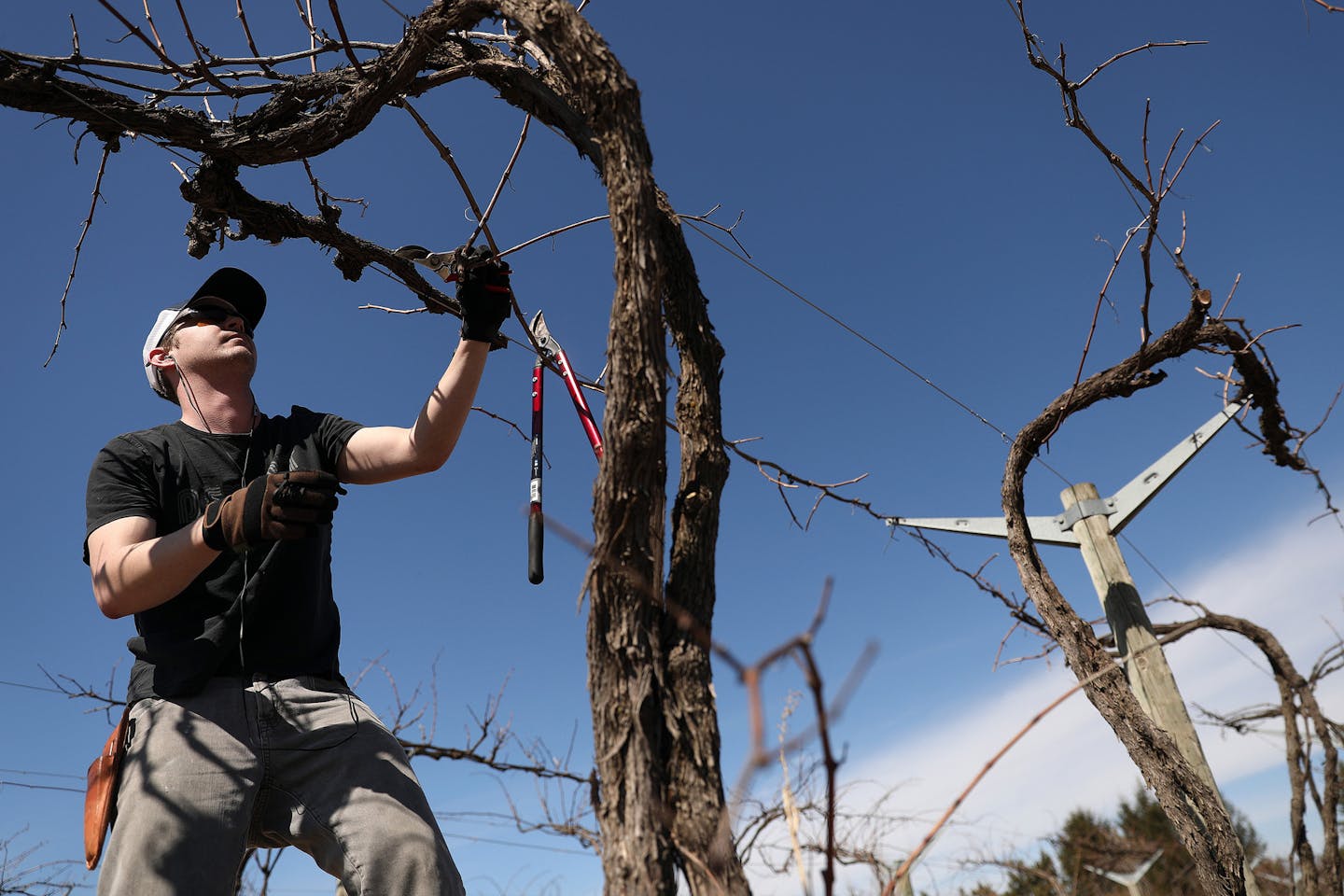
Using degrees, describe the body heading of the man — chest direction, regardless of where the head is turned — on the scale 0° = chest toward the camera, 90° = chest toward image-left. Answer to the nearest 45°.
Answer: approximately 315°

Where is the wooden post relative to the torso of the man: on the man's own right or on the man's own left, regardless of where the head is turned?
on the man's own left
